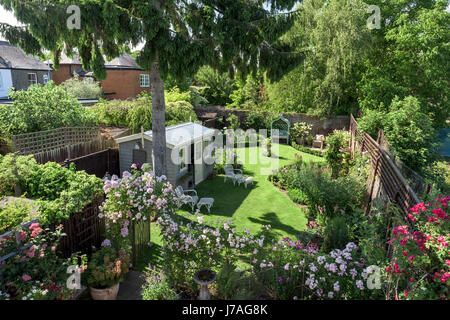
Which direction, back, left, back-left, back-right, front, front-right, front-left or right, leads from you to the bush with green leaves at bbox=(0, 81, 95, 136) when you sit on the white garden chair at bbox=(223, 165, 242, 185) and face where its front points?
back-right

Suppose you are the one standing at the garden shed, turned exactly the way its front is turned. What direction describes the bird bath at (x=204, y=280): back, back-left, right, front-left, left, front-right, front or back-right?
front-right

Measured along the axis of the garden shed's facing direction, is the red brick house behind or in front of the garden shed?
behind

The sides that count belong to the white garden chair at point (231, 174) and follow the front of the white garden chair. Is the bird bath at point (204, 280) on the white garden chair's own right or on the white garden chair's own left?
on the white garden chair's own right

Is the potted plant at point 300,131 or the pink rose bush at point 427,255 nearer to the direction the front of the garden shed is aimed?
the pink rose bush

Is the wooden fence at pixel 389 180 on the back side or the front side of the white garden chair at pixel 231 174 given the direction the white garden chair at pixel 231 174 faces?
on the front side

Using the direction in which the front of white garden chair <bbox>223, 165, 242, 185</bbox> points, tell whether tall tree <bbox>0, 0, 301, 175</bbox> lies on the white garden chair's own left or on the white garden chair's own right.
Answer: on the white garden chair's own right

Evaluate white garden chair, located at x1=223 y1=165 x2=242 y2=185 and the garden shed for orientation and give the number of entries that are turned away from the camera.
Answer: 0

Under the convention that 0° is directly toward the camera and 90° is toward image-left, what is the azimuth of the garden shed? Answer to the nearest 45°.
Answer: approximately 315°
